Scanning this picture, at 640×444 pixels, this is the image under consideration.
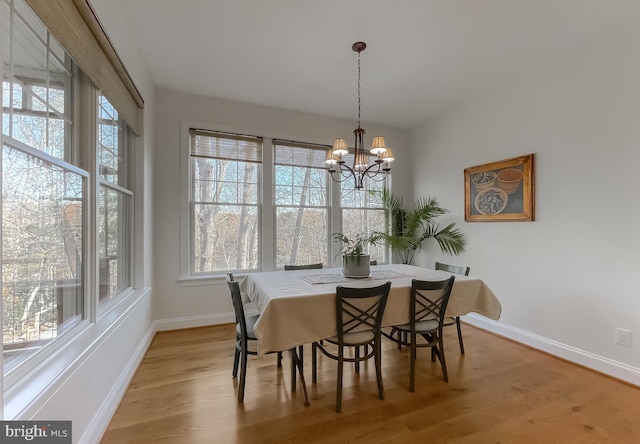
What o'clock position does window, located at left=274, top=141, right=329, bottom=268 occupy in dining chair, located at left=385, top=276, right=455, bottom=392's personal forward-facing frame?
The window is roughly at 12 o'clock from the dining chair.

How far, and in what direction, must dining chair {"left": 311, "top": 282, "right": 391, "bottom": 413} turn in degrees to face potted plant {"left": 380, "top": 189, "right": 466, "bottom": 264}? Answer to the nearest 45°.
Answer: approximately 45° to its right

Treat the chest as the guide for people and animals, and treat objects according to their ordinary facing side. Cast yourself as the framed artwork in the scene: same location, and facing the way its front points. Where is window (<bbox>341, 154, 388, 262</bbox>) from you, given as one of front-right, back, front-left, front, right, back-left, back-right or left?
front-right

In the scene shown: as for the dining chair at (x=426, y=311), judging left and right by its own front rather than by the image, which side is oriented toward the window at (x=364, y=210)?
front

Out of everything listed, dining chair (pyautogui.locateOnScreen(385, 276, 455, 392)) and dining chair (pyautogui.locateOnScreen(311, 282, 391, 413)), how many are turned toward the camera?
0

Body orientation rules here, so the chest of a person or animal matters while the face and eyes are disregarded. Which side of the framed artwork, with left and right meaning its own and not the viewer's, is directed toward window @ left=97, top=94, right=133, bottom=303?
front

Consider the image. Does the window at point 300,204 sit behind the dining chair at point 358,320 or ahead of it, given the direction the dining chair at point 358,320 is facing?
ahead

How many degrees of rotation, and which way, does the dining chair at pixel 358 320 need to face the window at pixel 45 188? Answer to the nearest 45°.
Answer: approximately 90° to its left

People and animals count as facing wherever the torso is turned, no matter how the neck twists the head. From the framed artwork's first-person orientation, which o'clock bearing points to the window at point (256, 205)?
The window is roughly at 1 o'clock from the framed artwork.

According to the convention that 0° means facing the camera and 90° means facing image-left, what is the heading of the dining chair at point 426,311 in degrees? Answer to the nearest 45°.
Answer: approximately 135°

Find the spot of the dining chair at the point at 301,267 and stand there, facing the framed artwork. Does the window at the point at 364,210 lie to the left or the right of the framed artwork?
left
